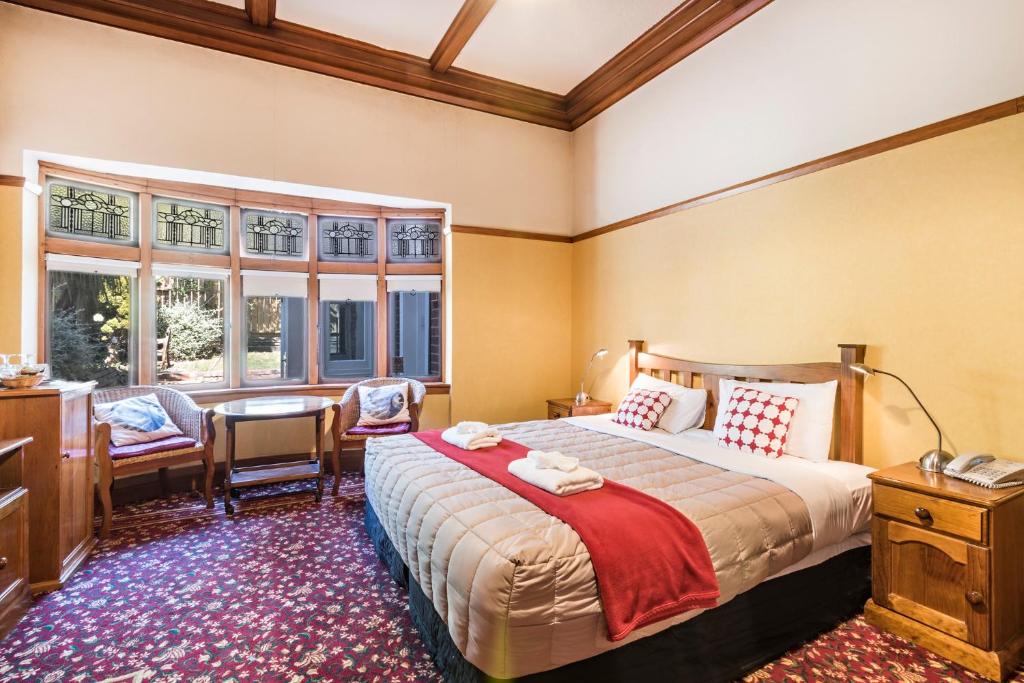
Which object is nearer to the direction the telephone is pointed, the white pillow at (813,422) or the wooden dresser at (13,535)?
the wooden dresser

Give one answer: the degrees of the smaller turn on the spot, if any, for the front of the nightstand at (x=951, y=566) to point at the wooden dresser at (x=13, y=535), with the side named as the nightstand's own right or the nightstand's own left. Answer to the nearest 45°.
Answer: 0° — it already faces it

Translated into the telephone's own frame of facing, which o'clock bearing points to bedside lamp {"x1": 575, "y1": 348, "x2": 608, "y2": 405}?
The bedside lamp is roughly at 2 o'clock from the telephone.

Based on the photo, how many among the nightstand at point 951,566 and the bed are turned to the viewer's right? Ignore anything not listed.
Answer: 0

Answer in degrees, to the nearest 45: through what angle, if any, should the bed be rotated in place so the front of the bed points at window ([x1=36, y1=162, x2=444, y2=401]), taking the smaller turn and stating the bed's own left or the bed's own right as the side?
approximately 90° to the bed's own right

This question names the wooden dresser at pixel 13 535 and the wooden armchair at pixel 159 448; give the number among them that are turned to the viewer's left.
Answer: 0

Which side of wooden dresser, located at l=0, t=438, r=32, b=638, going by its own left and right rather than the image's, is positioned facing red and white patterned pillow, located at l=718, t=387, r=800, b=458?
front

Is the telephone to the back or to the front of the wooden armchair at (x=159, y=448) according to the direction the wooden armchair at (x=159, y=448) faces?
to the front

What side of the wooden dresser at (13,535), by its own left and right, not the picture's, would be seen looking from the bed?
front

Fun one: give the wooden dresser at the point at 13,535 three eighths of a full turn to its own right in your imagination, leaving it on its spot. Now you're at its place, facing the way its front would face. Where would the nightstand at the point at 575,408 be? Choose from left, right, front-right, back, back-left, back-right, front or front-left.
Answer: back

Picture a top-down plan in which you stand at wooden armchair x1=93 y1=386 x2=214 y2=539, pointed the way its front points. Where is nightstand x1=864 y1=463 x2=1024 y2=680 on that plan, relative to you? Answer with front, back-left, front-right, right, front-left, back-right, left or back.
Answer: front

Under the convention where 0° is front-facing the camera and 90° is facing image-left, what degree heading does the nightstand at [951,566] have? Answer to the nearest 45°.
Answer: approximately 45°

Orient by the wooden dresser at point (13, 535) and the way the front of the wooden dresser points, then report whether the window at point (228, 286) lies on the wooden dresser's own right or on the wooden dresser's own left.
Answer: on the wooden dresser's own left

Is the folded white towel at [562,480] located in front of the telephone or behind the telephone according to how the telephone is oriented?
in front

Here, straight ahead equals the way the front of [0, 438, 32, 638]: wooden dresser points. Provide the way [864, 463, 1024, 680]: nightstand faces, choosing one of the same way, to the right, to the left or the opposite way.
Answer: the opposite way

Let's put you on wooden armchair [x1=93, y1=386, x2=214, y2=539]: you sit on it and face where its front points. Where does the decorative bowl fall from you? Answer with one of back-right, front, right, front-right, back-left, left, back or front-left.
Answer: right

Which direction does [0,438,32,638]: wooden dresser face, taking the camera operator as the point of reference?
facing the viewer and to the right of the viewer
